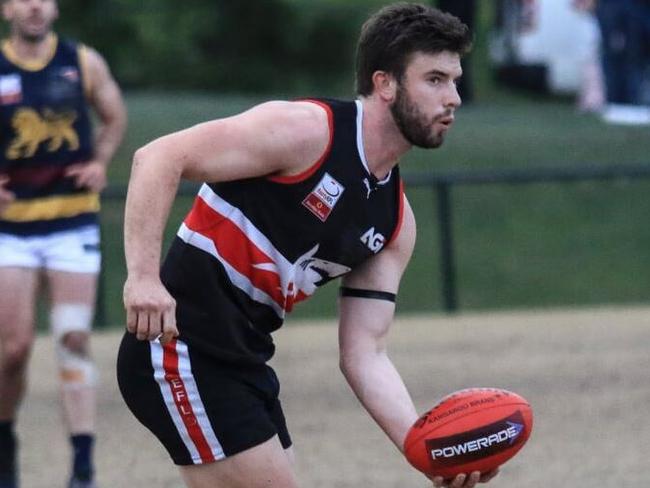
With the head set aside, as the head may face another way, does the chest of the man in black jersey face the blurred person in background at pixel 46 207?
no

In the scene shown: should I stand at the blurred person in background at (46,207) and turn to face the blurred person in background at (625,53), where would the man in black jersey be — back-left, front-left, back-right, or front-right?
back-right

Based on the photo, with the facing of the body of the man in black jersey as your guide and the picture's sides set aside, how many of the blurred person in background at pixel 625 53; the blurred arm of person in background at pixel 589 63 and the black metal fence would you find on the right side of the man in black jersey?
0

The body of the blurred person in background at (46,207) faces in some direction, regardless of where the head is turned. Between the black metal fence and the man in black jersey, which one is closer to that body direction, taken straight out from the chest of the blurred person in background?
the man in black jersey

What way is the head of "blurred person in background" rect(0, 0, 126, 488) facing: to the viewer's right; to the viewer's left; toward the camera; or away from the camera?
toward the camera

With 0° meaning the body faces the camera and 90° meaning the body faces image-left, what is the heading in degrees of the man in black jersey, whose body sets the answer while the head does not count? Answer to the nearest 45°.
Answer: approximately 315°

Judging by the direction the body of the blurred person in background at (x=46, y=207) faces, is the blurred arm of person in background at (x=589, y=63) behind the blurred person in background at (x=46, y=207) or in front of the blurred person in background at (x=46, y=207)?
behind

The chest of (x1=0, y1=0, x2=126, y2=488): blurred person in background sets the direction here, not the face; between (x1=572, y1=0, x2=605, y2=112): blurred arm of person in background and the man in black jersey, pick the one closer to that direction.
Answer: the man in black jersey

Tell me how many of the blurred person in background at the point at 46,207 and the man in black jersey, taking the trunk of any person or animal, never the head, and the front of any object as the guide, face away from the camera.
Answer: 0

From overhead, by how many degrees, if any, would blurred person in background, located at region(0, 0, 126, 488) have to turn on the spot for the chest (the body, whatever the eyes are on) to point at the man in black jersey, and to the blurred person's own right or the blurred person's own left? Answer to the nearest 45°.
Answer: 0° — they already face them

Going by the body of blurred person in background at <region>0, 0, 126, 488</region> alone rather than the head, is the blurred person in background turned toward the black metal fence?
no

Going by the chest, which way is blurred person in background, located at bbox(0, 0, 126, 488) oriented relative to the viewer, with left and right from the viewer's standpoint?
facing the viewer

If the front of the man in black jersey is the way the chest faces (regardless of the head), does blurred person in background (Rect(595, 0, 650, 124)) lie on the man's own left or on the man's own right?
on the man's own left
